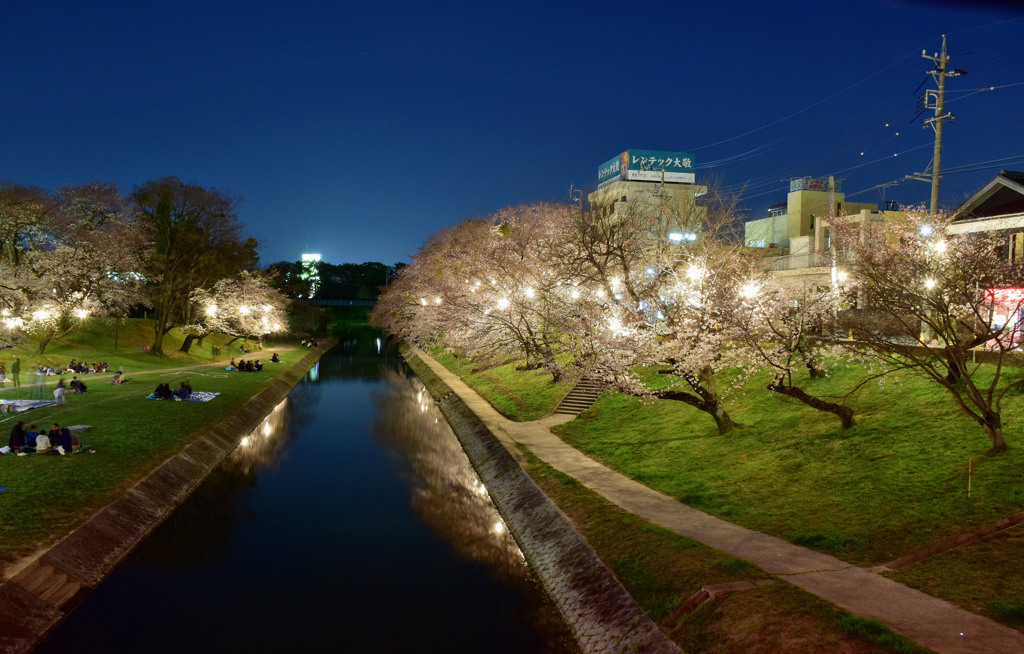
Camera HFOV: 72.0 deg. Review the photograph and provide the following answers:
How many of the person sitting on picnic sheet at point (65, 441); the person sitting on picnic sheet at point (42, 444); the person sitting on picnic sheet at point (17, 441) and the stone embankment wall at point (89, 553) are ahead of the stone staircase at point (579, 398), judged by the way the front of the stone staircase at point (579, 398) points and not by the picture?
4

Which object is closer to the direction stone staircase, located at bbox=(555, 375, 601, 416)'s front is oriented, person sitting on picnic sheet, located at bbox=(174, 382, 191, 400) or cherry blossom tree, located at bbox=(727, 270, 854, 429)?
the person sitting on picnic sheet

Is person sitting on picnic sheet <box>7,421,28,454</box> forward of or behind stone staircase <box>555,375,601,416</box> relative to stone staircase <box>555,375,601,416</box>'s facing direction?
forward

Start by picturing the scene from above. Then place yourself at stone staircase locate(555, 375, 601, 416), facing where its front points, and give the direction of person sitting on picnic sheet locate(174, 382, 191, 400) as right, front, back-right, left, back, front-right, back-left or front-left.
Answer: front-right

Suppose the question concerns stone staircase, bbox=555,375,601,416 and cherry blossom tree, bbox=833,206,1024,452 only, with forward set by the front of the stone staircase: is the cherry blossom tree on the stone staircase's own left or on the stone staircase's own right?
on the stone staircase's own left

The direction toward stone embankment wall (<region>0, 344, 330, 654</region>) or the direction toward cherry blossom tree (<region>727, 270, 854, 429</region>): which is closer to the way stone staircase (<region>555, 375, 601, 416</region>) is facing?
the stone embankment wall

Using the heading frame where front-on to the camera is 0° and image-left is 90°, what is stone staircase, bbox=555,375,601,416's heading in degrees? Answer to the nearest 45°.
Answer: approximately 45°

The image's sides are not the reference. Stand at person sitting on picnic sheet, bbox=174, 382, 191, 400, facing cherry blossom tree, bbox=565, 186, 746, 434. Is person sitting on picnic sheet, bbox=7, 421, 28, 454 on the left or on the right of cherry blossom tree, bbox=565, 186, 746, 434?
right

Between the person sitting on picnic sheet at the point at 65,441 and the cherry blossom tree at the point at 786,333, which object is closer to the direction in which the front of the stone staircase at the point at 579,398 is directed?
the person sitting on picnic sheet

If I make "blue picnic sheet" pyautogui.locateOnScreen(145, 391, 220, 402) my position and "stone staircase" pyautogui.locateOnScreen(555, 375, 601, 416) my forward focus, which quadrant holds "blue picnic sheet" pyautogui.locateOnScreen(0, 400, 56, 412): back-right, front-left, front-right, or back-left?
back-right

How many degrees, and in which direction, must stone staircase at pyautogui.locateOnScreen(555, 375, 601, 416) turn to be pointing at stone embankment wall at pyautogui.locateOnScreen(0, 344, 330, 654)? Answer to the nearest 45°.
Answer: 0° — it already faces it

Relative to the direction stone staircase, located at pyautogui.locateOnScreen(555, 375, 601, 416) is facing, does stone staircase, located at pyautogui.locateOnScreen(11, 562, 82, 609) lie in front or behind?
in front
